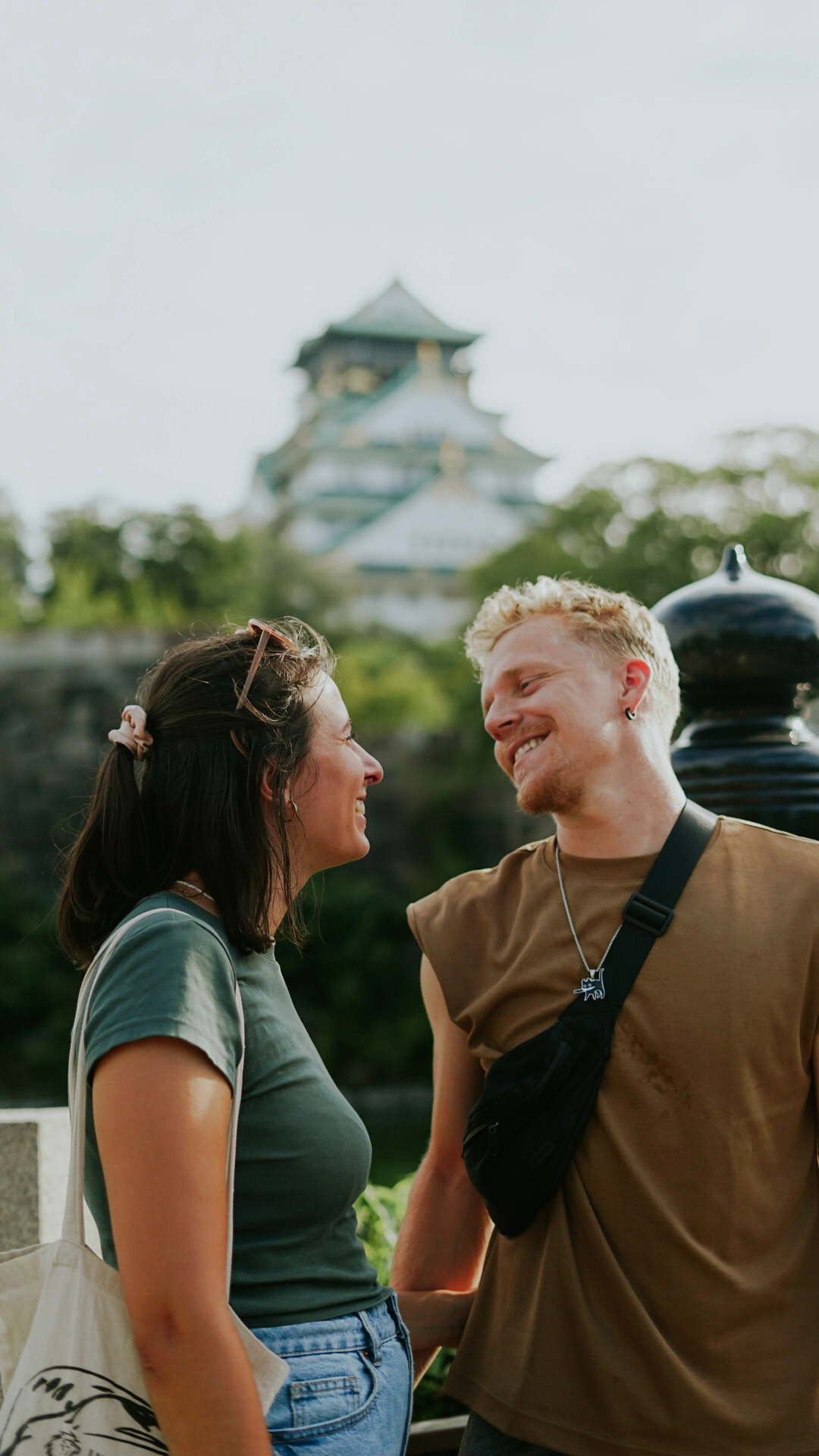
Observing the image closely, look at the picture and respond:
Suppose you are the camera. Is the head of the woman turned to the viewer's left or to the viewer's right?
to the viewer's right

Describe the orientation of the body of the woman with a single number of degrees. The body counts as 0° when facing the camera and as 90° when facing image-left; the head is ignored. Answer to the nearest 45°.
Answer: approximately 270°

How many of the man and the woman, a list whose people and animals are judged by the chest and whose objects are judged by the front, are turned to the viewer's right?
1

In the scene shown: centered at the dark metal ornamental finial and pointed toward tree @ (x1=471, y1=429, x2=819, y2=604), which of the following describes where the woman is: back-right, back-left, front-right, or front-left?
back-left

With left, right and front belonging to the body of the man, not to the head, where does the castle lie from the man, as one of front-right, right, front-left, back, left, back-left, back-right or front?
back-right

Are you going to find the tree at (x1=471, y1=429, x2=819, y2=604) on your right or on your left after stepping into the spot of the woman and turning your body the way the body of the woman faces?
on your left

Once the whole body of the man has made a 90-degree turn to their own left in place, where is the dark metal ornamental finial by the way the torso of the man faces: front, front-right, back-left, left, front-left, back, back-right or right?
back-left

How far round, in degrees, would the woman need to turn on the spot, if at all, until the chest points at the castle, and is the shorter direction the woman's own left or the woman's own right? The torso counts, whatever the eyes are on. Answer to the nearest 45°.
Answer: approximately 90° to the woman's own left

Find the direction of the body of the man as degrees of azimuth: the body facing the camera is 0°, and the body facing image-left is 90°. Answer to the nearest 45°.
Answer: approximately 45°

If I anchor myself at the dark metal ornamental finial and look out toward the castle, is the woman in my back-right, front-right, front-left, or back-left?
back-left
